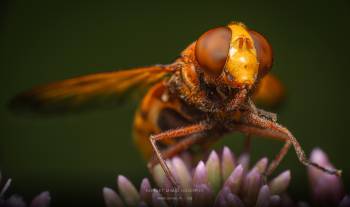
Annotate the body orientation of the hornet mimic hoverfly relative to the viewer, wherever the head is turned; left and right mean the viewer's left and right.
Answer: facing the viewer and to the right of the viewer
